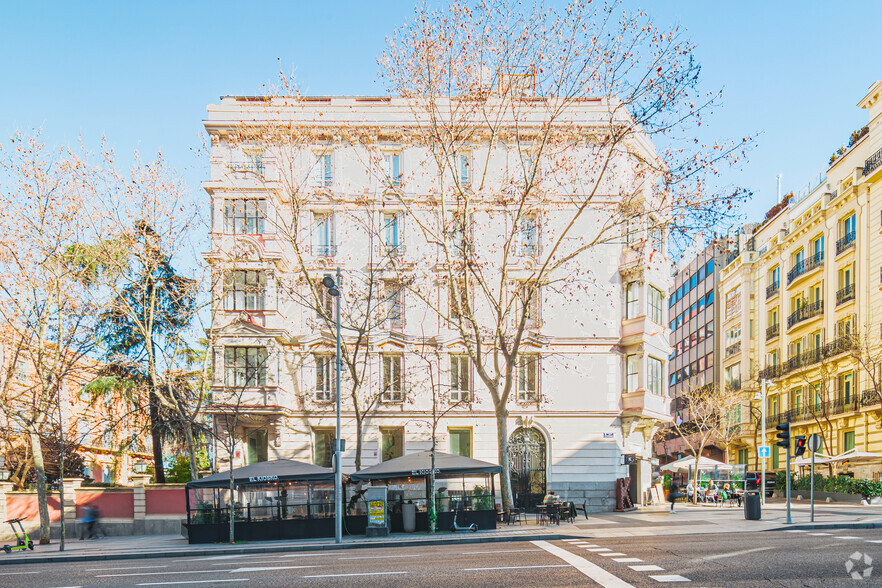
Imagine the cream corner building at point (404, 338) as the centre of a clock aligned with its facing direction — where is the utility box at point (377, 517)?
The utility box is roughly at 12 o'clock from the cream corner building.

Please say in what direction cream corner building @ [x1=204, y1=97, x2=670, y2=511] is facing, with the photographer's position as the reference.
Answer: facing the viewer

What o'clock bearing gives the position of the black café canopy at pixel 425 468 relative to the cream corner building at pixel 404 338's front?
The black café canopy is roughly at 12 o'clock from the cream corner building.

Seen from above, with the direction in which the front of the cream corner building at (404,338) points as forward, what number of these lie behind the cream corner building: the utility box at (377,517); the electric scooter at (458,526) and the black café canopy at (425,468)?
0

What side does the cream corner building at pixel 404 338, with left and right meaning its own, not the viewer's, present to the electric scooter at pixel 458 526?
front
